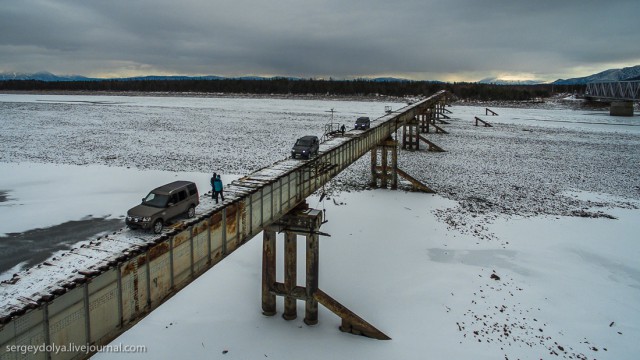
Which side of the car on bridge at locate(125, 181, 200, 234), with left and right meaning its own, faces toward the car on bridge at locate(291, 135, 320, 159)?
back

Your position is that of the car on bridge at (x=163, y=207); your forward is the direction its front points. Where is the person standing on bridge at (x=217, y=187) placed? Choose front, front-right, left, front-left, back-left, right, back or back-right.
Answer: back

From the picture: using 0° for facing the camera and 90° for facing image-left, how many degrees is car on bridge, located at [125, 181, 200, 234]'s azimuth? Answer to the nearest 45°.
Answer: approximately 45°

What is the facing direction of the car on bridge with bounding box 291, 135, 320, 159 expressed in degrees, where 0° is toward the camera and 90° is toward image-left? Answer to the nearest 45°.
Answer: approximately 45°

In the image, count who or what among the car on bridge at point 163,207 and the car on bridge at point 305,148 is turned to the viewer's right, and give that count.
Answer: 0

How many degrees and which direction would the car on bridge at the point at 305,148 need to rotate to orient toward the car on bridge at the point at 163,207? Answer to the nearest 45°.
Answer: approximately 45° to its left
